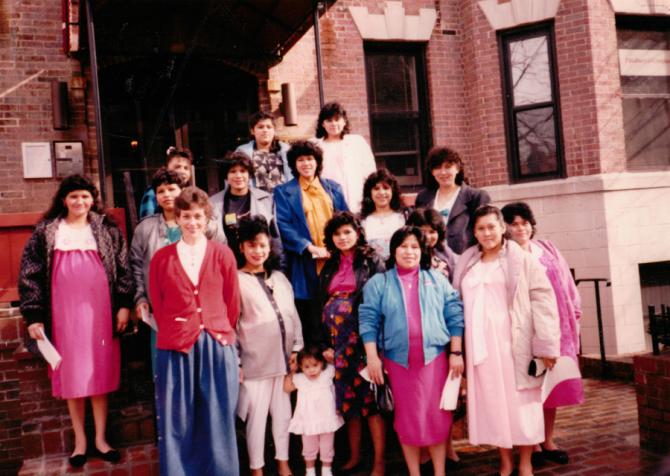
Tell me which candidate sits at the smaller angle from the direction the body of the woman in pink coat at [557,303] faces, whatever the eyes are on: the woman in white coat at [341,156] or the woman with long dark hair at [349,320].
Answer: the woman with long dark hair

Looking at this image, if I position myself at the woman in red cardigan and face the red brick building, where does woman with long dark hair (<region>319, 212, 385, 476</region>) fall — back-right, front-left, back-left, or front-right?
front-right

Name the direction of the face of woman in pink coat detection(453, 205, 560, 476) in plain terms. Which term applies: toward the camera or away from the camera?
toward the camera

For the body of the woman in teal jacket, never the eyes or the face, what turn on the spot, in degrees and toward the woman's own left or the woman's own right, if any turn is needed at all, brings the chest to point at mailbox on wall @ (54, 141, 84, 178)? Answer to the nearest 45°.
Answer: approximately 135° to the woman's own right

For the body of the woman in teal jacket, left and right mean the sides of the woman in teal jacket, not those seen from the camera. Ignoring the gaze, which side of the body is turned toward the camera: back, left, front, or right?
front

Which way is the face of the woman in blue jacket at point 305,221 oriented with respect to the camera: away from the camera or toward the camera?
toward the camera

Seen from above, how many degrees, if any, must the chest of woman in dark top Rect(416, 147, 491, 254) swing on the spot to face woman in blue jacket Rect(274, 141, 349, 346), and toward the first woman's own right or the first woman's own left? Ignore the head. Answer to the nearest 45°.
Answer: approximately 90° to the first woman's own right

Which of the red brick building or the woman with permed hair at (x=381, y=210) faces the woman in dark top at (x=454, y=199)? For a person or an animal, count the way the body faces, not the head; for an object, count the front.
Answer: the red brick building

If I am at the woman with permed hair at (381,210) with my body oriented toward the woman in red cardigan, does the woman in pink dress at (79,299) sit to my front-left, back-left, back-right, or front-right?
front-right

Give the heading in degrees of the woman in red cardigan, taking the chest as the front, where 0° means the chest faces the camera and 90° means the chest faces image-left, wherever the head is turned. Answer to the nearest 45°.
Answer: approximately 0°

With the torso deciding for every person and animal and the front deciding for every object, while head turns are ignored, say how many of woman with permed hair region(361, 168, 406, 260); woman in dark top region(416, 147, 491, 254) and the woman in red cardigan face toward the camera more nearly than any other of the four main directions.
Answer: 3

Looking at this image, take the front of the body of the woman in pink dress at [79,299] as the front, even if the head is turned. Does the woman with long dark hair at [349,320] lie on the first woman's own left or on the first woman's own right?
on the first woman's own left

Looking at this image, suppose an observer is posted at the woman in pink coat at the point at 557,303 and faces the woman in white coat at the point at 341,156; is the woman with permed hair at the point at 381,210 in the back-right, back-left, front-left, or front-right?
front-left

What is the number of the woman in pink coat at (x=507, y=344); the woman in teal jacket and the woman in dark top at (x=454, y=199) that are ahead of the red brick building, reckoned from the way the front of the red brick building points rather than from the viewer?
3

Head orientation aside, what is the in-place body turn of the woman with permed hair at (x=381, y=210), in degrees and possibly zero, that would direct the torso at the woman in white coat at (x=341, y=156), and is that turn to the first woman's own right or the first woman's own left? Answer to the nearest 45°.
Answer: approximately 135° to the first woman's own right

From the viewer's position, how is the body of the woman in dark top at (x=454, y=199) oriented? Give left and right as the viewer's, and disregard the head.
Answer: facing the viewer
